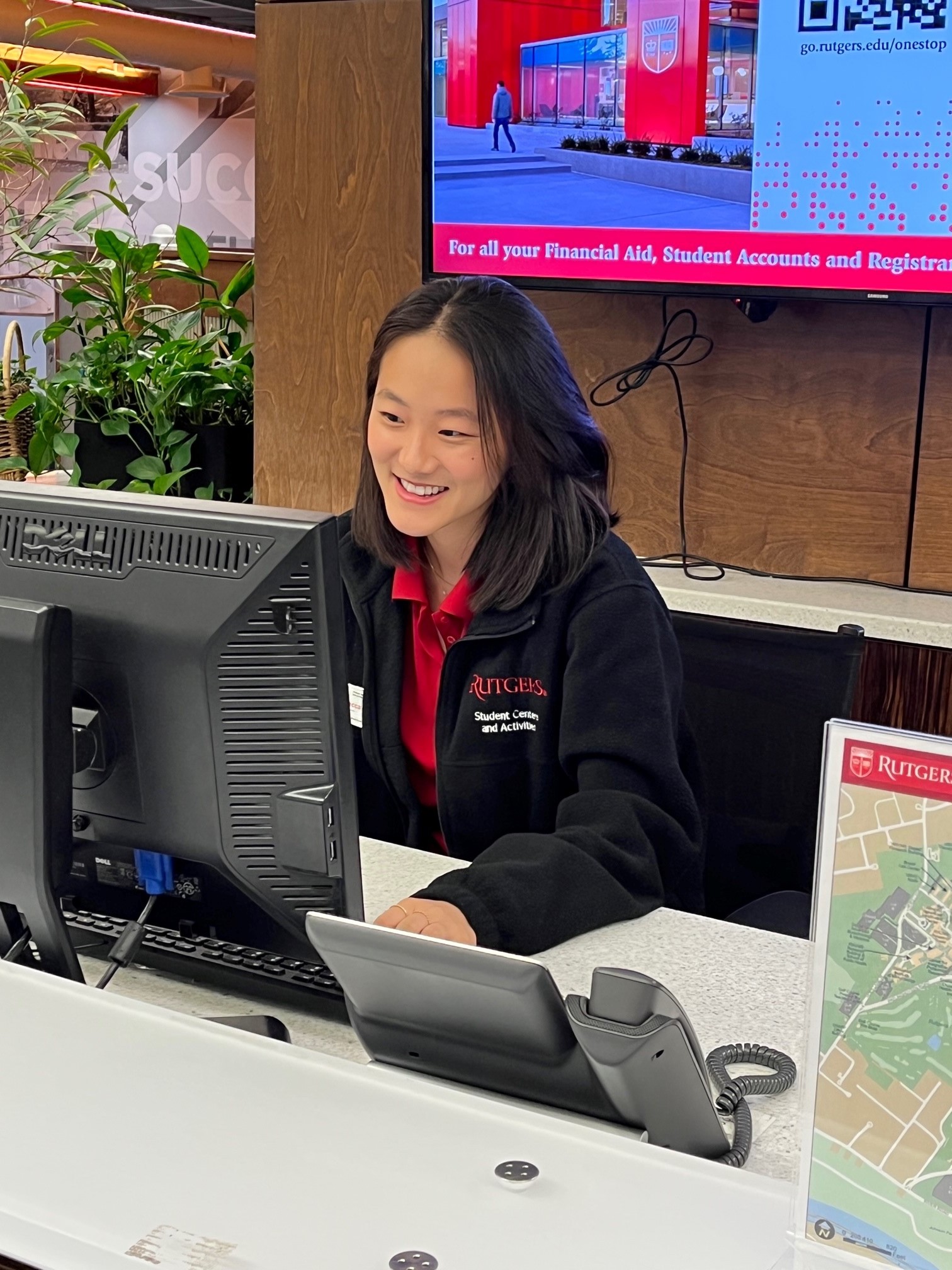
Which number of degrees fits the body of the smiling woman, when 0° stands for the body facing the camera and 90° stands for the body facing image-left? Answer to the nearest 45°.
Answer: approximately 45°

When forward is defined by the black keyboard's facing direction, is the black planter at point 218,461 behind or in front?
in front

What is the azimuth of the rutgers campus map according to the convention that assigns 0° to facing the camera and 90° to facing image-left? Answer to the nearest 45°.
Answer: approximately 0°

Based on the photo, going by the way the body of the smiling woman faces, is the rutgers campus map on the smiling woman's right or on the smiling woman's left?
on the smiling woman's left

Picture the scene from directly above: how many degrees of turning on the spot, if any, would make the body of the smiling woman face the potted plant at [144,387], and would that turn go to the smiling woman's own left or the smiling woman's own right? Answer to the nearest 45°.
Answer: approximately 90° to the smiling woman's own right

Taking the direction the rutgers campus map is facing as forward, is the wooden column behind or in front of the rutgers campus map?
behind

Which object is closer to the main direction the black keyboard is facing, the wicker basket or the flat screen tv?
the flat screen tv

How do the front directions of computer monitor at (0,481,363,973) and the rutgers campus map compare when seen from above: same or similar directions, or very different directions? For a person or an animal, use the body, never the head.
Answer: very different directions

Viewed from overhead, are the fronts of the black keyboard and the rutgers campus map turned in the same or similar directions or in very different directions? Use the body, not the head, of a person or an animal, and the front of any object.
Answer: very different directions

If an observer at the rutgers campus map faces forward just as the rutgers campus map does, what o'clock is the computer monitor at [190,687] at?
The computer monitor is roughly at 4 o'clock from the rutgers campus map.

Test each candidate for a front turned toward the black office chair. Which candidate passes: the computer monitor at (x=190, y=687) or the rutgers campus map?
the computer monitor

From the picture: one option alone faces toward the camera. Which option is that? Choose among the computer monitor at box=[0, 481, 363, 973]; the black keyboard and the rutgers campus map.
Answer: the rutgers campus map

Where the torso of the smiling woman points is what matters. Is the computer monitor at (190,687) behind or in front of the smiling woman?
in front

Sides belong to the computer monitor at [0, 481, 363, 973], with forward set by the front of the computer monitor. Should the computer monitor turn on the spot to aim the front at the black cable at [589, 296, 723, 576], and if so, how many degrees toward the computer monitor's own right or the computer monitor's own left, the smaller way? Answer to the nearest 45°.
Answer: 0° — it already faces it

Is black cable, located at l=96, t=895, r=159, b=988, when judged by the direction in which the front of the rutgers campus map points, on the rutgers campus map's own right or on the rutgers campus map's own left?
on the rutgers campus map's own right
